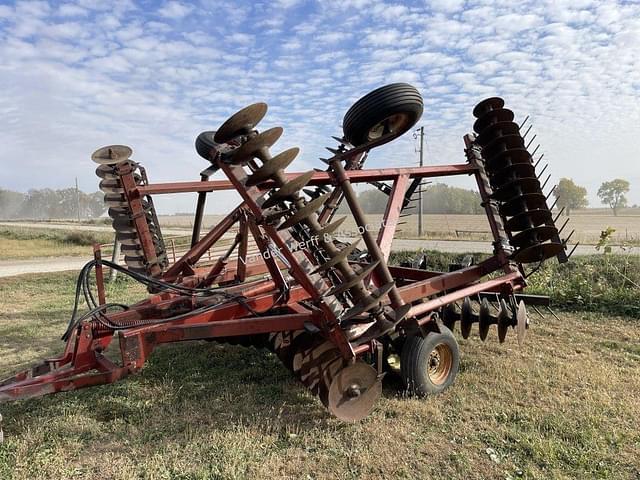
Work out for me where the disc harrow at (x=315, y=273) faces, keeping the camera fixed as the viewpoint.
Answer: facing the viewer and to the left of the viewer
